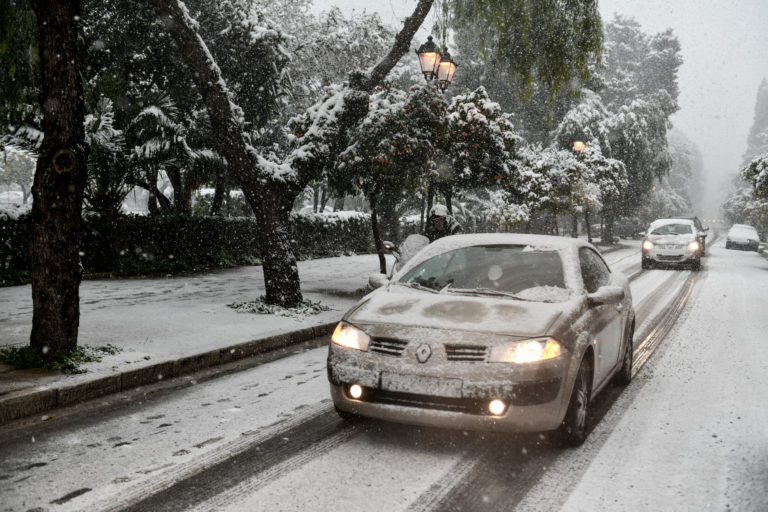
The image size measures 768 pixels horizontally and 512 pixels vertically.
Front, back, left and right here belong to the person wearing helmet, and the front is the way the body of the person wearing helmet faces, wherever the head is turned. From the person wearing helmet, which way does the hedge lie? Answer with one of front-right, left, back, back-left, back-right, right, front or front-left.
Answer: right

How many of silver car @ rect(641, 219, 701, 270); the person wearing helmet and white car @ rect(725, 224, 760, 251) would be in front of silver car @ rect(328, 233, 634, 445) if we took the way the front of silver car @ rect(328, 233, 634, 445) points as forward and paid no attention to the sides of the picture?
0

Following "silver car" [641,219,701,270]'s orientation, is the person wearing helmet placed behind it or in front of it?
in front

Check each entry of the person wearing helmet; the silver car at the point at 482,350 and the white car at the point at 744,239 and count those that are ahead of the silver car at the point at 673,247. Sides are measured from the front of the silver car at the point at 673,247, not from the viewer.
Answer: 2

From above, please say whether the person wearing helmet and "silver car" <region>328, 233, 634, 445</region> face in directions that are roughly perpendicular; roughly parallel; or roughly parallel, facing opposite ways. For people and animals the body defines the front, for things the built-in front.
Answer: roughly parallel

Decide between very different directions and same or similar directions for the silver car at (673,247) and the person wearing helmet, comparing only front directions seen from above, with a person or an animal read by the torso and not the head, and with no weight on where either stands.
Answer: same or similar directions

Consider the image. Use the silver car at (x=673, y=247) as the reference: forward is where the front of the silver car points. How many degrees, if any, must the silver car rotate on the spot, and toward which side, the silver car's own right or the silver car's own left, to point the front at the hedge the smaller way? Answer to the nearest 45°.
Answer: approximately 45° to the silver car's own right

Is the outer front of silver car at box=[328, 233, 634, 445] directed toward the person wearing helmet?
no

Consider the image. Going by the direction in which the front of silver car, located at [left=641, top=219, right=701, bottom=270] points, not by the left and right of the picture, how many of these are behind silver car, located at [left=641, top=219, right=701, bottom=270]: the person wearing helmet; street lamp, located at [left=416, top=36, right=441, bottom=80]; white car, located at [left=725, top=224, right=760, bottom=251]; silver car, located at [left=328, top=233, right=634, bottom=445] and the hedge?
1

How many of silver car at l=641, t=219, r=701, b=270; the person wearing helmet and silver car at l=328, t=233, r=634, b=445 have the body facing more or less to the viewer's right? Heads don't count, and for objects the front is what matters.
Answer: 0

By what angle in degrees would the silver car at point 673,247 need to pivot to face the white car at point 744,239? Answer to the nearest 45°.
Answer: approximately 180°

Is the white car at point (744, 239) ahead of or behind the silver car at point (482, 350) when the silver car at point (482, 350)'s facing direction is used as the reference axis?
behind

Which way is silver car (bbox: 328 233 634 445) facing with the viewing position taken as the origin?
facing the viewer and to the left of the viewer

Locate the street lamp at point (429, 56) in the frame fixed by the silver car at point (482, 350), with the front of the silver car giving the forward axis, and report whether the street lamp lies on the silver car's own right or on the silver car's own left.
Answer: on the silver car's own right

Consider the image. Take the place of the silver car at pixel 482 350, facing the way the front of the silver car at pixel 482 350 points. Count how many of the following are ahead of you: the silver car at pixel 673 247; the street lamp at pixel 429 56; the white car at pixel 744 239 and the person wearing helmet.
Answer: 0

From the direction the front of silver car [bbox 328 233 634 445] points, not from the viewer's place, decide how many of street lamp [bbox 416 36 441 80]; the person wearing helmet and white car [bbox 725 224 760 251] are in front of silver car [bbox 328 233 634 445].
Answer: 0
